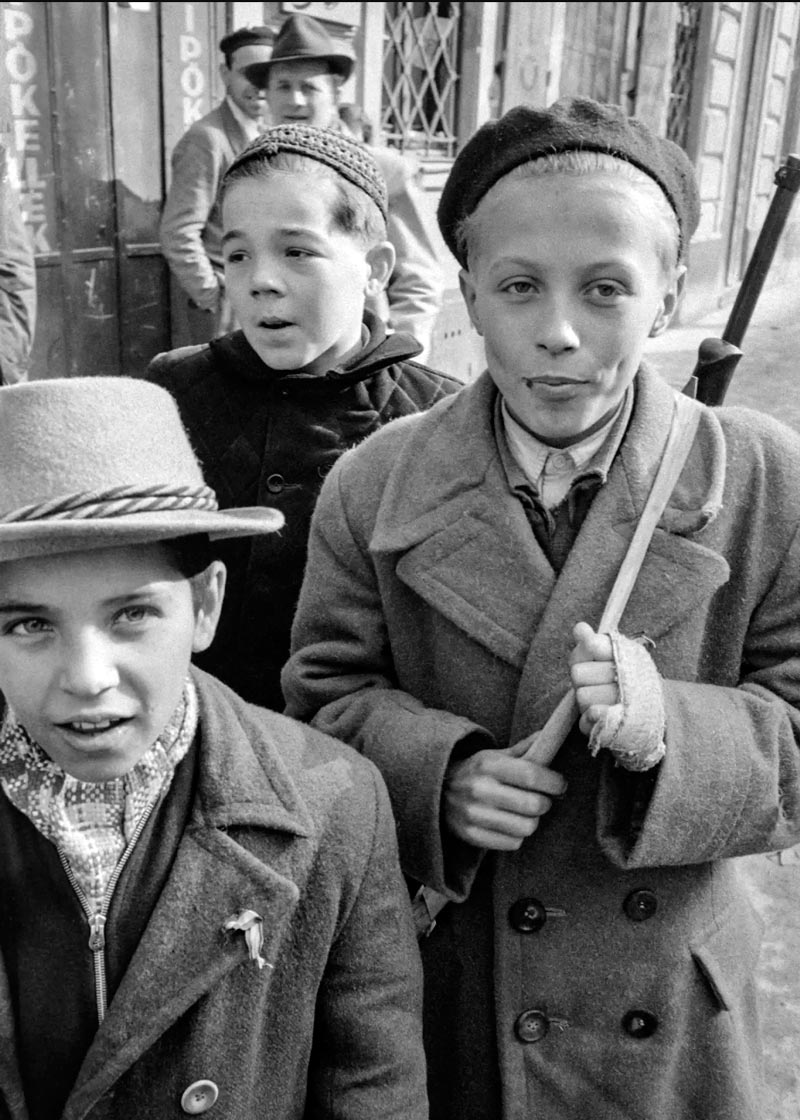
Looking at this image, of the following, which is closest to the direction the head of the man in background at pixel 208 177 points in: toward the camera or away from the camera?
toward the camera

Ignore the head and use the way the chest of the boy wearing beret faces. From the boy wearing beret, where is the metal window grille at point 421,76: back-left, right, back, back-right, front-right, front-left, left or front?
back

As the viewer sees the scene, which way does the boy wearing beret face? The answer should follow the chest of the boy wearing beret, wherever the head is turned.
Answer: toward the camera

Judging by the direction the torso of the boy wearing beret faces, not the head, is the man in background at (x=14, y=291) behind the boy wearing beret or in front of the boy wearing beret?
behind

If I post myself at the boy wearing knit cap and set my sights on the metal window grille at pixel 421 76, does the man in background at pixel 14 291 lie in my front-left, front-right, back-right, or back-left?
front-left

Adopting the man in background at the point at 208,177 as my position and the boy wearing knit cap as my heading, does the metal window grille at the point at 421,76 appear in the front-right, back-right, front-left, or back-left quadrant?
back-left

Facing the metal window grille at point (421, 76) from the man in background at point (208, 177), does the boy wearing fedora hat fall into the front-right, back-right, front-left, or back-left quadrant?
back-right

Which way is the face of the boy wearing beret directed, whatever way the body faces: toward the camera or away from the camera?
toward the camera

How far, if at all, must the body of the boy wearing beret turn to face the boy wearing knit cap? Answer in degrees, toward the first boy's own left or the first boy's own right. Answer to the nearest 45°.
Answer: approximately 135° to the first boy's own right
